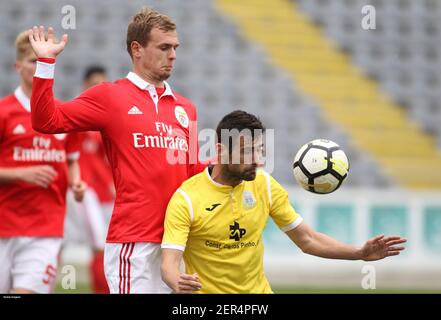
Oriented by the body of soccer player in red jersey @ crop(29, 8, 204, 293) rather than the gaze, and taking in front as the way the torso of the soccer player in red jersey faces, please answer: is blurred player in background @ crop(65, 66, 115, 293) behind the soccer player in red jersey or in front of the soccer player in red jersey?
behind

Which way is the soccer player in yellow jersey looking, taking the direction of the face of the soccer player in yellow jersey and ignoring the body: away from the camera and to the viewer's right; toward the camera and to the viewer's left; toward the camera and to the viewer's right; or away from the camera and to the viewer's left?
toward the camera and to the viewer's right

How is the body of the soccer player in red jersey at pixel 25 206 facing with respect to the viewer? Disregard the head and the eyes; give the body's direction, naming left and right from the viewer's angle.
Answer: facing the viewer and to the right of the viewer

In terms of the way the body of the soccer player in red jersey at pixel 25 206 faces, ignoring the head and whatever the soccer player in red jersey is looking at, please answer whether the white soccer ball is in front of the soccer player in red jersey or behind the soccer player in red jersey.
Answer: in front

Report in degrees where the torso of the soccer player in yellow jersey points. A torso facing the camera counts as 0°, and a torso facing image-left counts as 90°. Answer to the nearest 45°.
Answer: approximately 315°

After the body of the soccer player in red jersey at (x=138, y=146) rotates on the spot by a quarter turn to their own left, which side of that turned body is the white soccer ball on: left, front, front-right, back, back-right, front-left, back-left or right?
front-right

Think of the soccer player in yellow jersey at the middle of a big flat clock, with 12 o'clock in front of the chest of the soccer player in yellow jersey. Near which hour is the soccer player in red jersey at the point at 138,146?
The soccer player in red jersey is roughly at 4 o'clock from the soccer player in yellow jersey.

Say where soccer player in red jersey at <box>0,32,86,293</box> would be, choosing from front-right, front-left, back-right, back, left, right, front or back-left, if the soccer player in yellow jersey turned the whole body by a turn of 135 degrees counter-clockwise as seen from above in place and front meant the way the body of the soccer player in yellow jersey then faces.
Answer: front-left

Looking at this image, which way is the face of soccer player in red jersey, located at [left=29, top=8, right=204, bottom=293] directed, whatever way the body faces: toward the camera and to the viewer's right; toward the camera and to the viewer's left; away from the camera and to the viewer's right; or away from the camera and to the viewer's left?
toward the camera and to the viewer's right

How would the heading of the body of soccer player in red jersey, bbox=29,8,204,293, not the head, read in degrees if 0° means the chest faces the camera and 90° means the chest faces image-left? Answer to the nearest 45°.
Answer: approximately 315°
